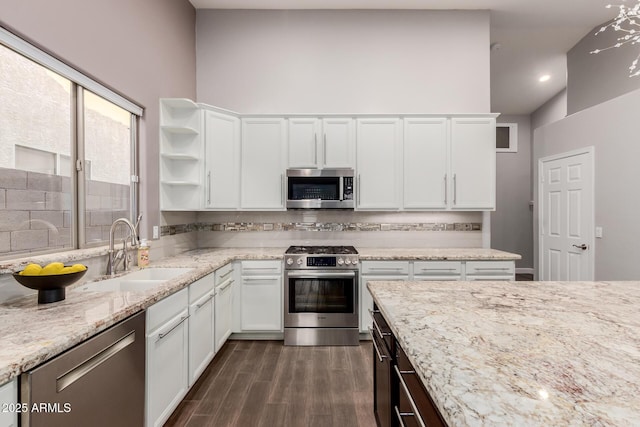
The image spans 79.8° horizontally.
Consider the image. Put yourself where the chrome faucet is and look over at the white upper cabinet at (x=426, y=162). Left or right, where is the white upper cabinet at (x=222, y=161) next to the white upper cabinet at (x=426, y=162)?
left

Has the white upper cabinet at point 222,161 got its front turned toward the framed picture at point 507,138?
no

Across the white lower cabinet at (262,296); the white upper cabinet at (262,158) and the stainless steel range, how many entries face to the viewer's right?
0

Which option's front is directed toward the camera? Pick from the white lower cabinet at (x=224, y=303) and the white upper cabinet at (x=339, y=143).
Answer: the white upper cabinet

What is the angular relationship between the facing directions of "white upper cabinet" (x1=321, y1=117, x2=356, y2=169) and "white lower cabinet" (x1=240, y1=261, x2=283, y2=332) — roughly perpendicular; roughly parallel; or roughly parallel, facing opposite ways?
roughly parallel

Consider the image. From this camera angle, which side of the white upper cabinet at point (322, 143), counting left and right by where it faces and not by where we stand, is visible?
front

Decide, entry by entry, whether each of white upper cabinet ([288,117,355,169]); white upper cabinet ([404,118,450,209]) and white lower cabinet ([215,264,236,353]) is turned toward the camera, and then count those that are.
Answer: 2

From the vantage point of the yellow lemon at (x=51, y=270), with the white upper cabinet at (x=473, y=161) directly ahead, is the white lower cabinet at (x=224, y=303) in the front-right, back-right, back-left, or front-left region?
front-left

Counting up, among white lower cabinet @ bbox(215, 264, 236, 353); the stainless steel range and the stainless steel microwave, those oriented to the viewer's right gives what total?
1

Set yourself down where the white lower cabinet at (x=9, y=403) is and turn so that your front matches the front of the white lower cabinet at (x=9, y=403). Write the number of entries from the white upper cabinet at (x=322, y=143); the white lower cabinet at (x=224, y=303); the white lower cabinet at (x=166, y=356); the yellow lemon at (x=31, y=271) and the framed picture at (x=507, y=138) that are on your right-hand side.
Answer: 0

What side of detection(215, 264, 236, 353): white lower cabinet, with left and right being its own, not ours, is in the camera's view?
right

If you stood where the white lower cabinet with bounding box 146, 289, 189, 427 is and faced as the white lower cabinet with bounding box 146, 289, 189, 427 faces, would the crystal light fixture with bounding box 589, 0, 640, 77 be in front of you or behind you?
in front

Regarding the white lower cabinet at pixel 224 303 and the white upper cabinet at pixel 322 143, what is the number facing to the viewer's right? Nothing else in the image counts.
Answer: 1

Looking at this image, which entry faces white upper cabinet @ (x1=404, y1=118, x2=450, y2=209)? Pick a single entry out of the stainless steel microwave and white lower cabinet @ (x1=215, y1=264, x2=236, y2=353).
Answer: the white lower cabinet
